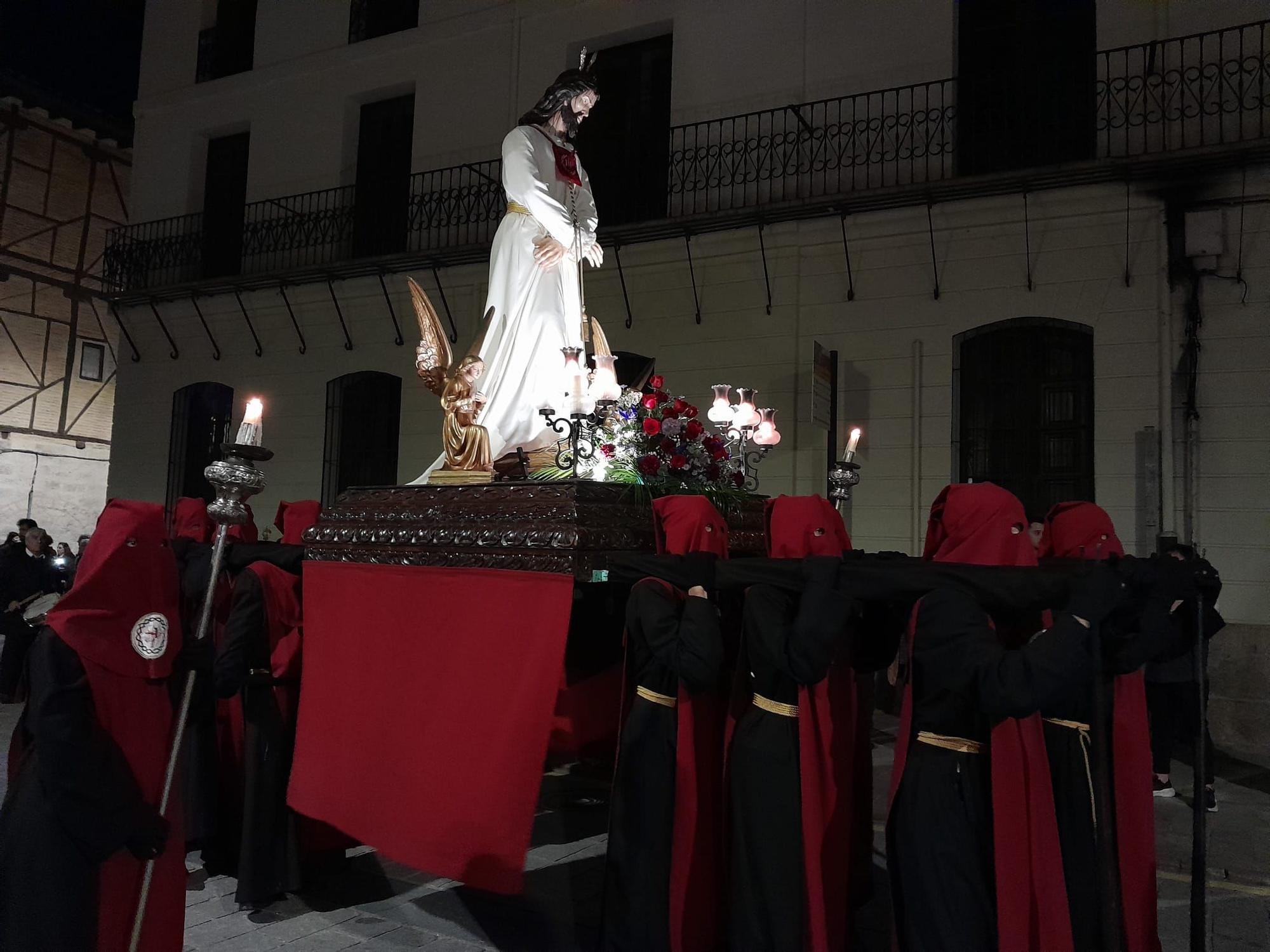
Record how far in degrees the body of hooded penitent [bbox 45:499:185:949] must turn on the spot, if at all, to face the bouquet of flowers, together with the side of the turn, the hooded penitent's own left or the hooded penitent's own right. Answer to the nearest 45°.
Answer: approximately 45° to the hooded penitent's own left

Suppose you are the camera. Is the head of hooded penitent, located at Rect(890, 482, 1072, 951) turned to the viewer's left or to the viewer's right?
to the viewer's right

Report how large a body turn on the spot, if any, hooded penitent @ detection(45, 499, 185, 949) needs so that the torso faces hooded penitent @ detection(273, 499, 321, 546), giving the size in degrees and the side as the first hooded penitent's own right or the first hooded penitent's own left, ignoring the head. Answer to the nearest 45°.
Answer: approximately 135° to the first hooded penitent's own left

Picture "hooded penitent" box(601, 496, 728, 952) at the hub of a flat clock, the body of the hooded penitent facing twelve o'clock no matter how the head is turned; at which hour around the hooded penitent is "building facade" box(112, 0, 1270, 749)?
The building facade is roughly at 8 o'clock from the hooded penitent.

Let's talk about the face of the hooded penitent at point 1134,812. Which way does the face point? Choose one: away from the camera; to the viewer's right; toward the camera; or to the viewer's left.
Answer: to the viewer's right

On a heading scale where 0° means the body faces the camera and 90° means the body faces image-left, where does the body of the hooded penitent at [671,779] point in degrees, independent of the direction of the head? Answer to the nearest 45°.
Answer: approximately 315°

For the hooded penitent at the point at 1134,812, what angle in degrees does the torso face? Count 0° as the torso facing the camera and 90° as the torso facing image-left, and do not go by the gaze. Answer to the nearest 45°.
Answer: approximately 315°
